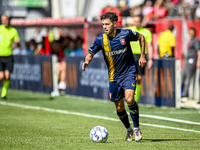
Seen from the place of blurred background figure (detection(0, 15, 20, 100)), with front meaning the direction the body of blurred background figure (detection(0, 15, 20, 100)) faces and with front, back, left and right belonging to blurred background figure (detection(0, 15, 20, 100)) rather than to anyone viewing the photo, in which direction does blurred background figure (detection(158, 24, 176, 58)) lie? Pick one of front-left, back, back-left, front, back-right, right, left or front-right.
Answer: left

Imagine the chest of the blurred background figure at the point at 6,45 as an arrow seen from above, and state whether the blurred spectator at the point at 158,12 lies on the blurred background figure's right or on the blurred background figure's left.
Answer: on the blurred background figure's left

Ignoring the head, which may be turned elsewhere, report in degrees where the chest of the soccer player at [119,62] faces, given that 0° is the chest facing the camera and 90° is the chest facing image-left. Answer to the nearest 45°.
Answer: approximately 45°

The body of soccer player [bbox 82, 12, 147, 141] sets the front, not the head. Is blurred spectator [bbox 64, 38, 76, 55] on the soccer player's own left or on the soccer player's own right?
on the soccer player's own right

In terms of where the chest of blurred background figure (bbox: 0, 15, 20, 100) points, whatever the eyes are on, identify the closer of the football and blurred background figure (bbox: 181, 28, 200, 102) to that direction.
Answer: the football

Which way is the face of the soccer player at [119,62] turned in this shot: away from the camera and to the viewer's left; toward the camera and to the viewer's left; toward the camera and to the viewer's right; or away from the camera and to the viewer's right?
toward the camera and to the viewer's left

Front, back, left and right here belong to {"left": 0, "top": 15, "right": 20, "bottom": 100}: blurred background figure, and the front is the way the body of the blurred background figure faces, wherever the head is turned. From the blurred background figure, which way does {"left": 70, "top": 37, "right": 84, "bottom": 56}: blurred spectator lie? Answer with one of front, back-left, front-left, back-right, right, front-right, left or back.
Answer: back-left

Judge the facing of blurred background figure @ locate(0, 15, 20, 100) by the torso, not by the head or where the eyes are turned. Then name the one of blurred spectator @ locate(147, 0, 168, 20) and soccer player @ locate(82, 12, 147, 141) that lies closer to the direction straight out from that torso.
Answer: the soccer player

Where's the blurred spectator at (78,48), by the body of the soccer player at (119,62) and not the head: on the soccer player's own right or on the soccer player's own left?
on the soccer player's own right

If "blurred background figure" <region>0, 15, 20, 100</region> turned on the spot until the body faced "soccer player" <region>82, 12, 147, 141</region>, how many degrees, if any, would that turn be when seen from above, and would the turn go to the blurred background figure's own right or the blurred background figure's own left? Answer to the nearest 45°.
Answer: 0° — they already face them

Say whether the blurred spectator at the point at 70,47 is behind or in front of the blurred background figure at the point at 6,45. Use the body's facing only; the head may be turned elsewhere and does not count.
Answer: behind
